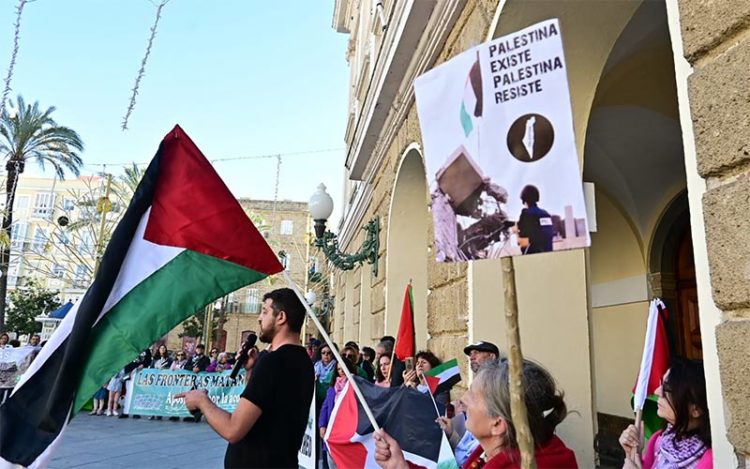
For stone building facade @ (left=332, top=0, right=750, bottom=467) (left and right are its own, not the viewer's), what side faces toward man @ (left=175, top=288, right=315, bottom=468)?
front

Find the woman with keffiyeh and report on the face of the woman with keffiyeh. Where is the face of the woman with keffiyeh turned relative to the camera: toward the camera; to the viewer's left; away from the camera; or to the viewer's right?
to the viewer's left

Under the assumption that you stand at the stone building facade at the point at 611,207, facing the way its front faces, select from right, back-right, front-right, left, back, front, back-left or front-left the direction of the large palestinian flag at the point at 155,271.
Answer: front

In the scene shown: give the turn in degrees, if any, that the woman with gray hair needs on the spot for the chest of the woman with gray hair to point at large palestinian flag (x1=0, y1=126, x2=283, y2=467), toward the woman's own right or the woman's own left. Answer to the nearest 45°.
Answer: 0° — they already face it

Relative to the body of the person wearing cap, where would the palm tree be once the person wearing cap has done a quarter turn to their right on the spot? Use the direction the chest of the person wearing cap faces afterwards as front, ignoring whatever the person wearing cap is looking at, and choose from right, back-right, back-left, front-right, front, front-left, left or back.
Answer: front

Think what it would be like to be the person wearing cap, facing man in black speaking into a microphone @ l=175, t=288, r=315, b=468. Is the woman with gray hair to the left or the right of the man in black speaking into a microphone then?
left

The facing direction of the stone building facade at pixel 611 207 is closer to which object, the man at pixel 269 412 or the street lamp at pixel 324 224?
the man

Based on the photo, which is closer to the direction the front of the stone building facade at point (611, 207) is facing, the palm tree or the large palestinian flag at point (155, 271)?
the large palestinian flag

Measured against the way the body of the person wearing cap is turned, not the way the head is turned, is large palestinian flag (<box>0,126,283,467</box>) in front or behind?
in front

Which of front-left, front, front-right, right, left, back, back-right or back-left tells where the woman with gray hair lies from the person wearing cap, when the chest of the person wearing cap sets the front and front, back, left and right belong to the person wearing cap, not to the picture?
front-left

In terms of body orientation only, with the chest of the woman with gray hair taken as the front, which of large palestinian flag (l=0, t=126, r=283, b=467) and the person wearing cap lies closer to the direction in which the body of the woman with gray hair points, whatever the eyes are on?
the large palestinian flag

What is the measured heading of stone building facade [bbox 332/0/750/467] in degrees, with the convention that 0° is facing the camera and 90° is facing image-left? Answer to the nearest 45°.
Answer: approximately 45°

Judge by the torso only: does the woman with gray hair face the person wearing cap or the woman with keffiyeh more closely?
the person wearing cap

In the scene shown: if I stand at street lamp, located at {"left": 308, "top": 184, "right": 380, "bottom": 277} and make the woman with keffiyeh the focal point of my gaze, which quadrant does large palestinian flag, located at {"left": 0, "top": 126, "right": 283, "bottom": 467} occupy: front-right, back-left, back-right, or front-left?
front-right
